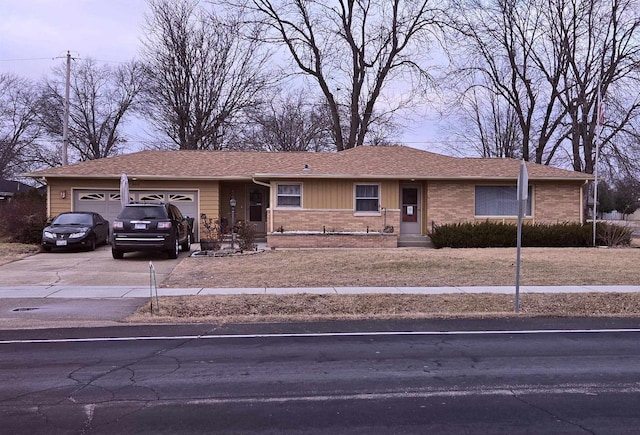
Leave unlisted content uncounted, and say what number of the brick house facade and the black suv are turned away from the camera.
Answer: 1

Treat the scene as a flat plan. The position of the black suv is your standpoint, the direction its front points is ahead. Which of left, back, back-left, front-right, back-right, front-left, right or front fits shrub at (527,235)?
right

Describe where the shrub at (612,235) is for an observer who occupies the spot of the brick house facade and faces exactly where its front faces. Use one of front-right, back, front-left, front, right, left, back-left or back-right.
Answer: left

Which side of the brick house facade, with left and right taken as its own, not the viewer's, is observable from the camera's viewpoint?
front

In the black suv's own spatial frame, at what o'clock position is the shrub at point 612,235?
The shrub is roughly at 3 o'clock from the black suv.

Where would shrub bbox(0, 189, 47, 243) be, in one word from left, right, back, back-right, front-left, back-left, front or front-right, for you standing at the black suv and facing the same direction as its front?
front-left

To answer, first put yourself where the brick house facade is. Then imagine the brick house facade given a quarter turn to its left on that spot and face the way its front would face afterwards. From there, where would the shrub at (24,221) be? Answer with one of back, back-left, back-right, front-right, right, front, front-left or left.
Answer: back

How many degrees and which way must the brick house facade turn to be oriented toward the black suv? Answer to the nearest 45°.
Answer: approximately 45° to its right

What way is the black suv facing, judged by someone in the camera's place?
facing away from the viewer

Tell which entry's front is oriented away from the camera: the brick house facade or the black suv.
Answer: the black suv

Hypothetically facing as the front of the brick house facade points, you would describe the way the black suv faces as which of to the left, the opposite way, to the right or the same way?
the opposite way

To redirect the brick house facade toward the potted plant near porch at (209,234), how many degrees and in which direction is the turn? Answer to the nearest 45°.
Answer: approximately 90° to its right
